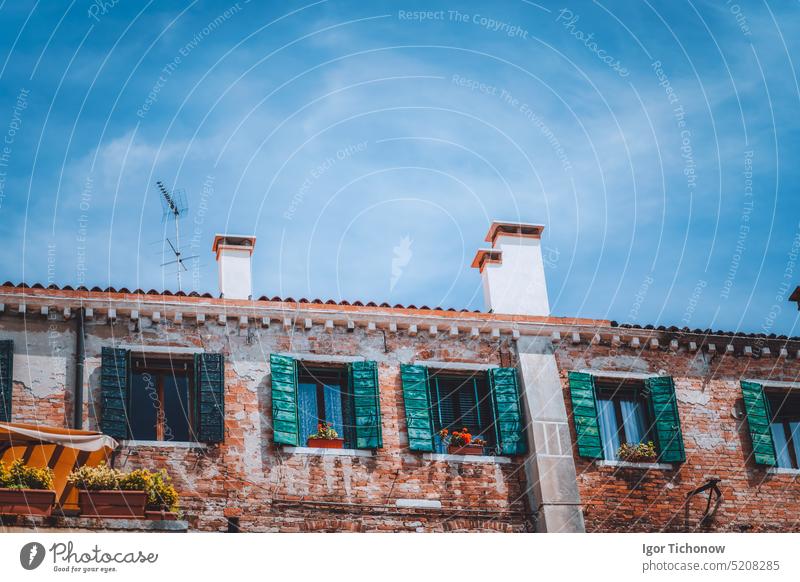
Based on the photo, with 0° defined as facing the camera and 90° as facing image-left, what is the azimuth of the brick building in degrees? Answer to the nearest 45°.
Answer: approximately 0°
